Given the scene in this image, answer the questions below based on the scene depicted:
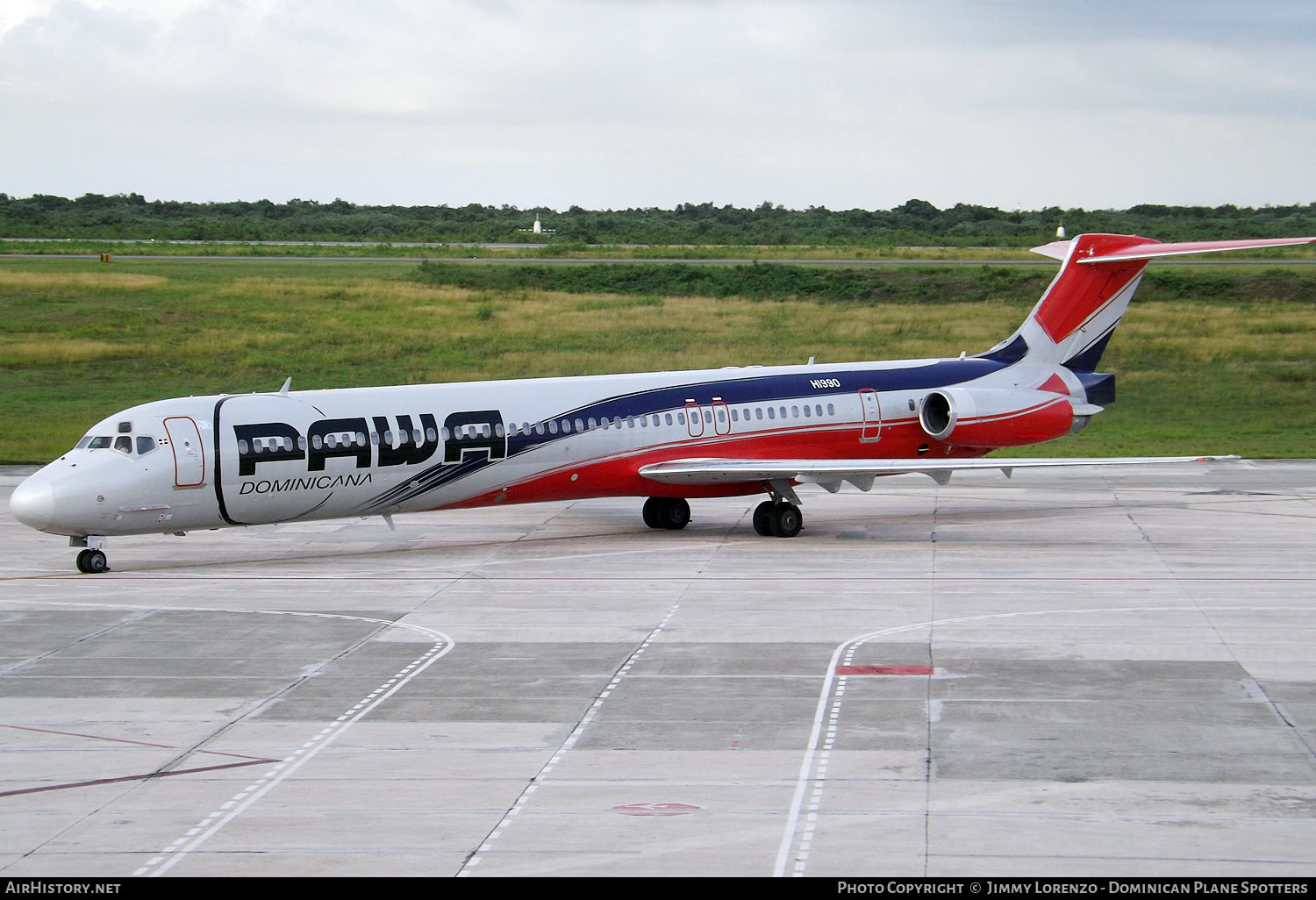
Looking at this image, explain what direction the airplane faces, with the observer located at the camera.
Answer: facing the viewer and to the left of the viewer

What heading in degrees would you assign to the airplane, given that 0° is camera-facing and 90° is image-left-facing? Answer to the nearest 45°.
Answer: approximately 45°
